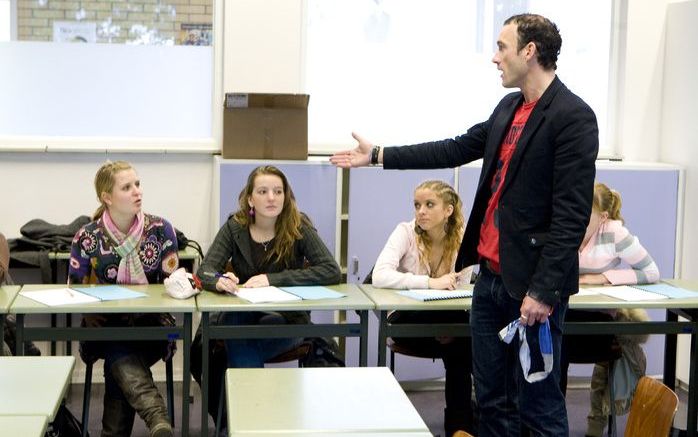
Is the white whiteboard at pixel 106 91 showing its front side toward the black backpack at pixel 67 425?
yes

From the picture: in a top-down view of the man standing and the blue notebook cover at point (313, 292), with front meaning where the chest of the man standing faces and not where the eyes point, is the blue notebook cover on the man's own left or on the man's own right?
on the man's own right

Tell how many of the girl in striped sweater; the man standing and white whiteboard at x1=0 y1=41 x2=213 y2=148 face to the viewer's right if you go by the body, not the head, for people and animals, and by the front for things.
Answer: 0

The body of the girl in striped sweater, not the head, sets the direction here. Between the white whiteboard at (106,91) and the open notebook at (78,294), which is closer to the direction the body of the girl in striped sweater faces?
the open notebook

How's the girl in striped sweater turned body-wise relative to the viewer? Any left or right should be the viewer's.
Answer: facing the viewer and to the left of the viewer

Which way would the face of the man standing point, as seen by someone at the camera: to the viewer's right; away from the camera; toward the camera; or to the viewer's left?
to the viewer's left

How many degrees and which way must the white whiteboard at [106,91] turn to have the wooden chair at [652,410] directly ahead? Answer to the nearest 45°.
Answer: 0° — it already faces it

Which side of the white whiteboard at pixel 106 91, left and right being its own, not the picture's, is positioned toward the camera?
front

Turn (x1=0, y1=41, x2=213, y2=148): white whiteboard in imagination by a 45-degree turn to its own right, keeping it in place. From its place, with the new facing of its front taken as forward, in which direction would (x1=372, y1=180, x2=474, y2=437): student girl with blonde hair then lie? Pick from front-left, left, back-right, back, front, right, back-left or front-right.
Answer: left

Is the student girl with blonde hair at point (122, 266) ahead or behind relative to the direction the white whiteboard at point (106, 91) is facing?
ahead
